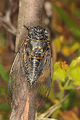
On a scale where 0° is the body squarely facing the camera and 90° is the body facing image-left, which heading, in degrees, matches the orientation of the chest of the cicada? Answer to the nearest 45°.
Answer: approximately 180°

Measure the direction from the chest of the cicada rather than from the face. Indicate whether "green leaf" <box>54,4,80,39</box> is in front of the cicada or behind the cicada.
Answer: in front
